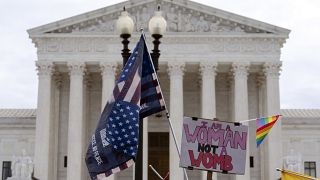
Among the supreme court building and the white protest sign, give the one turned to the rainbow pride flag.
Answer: the supreme court building

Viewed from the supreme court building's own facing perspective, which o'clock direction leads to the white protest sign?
The white protest sign is roughly at 12 o'clock from the supreme court building.

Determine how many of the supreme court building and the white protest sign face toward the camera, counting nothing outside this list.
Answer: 2

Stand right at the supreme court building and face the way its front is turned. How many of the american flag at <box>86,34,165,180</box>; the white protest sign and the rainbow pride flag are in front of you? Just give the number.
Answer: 3

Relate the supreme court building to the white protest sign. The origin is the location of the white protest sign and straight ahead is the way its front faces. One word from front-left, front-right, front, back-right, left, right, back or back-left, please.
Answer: back

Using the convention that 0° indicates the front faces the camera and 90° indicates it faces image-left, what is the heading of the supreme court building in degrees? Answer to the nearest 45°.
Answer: approximately 0°

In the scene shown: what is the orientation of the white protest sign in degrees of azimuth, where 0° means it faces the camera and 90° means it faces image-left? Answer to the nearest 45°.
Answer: approximately 0°

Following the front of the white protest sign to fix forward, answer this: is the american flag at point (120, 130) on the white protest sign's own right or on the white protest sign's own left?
on the white protest sign's own right
